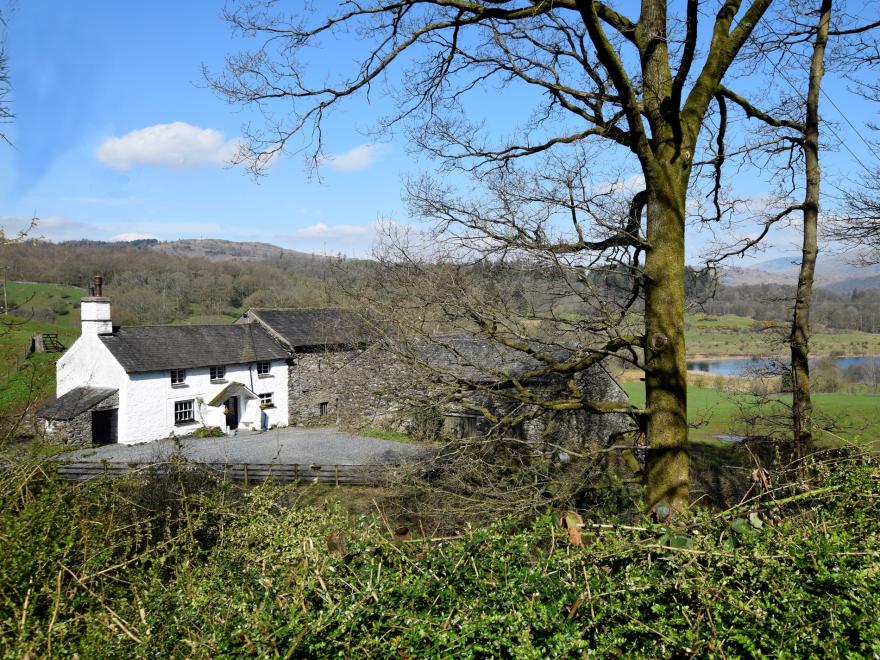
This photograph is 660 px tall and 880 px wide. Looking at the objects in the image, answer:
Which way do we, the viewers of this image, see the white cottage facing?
facing the viewer and to the right of the viewer

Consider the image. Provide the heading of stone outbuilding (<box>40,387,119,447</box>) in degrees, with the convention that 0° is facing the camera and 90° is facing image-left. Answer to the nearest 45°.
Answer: approximately 315°

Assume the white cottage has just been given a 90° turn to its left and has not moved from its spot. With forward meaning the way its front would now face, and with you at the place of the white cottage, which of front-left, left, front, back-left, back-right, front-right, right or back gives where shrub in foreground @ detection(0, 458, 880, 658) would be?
back-right

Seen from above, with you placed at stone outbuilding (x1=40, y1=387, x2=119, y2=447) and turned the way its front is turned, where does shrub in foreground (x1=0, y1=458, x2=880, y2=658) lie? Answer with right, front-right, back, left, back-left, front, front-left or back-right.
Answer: front-right
